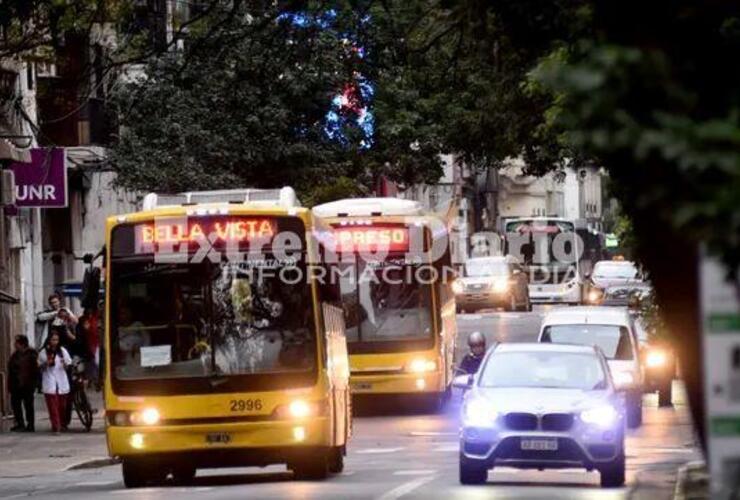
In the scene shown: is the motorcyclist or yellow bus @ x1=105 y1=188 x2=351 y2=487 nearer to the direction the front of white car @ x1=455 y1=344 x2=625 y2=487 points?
the yellow bus

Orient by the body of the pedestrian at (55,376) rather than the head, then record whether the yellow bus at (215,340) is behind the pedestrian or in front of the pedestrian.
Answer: in front

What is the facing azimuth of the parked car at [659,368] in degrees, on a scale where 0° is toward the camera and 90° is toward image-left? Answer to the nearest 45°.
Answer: approximately 0°

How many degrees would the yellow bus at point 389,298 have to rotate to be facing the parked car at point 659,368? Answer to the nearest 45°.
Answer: approximately 135° to its left

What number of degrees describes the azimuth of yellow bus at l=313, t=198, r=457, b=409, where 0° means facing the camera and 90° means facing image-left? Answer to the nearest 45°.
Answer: approximately 0°

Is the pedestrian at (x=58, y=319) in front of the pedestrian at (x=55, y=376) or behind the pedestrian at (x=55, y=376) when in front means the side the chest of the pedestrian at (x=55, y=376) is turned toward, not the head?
behind

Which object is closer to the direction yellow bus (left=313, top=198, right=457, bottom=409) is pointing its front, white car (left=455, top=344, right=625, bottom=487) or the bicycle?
the white car

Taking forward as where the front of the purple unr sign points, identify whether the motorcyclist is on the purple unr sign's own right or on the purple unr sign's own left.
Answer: on the purple unr sign's own left

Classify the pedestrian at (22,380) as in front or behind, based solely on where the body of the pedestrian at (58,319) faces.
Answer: in front
